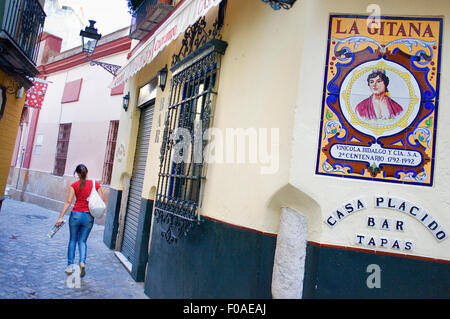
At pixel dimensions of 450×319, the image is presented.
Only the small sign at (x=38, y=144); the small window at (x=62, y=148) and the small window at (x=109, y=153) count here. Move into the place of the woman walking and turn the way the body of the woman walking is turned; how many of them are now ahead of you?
3

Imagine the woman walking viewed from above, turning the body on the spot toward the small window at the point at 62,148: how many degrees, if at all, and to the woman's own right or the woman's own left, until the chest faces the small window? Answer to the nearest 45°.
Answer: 0° — they already face it

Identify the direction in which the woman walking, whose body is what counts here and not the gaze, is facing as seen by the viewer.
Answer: away from the camera

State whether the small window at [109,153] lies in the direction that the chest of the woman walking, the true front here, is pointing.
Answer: yes

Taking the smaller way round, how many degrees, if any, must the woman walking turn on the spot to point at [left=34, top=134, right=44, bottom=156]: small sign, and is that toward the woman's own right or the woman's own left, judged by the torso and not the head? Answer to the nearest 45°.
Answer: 0° — they already face it
